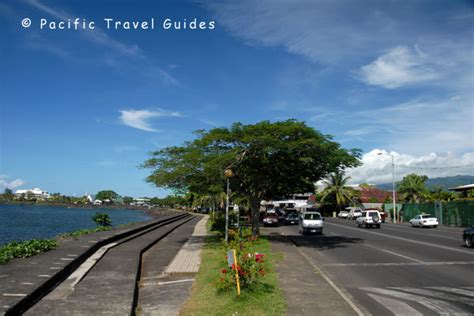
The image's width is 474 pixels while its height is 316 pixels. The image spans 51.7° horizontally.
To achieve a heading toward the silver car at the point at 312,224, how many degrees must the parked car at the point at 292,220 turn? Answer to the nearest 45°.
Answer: approximately 45° to its left

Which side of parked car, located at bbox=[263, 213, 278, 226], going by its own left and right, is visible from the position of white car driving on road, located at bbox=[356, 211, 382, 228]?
left

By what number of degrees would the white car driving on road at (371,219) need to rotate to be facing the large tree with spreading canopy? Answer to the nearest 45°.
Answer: approximately 135° to its left

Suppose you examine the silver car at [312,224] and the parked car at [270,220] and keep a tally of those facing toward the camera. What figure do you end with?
2

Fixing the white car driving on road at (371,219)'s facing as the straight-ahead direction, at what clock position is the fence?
The fence is roughly at 3 o'clock from the white car driving on road.

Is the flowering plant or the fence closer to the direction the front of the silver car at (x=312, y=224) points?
the flowering plant

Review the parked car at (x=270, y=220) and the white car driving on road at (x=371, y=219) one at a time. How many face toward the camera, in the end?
1

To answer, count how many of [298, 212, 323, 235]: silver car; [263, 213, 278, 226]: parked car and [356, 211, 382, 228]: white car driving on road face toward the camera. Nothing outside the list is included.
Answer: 2

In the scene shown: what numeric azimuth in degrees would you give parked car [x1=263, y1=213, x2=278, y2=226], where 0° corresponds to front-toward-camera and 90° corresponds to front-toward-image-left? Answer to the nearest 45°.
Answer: approximately 0°

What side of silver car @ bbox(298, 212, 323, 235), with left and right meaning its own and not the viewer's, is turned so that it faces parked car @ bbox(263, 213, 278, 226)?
back

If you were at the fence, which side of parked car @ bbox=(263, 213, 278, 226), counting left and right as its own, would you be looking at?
left
